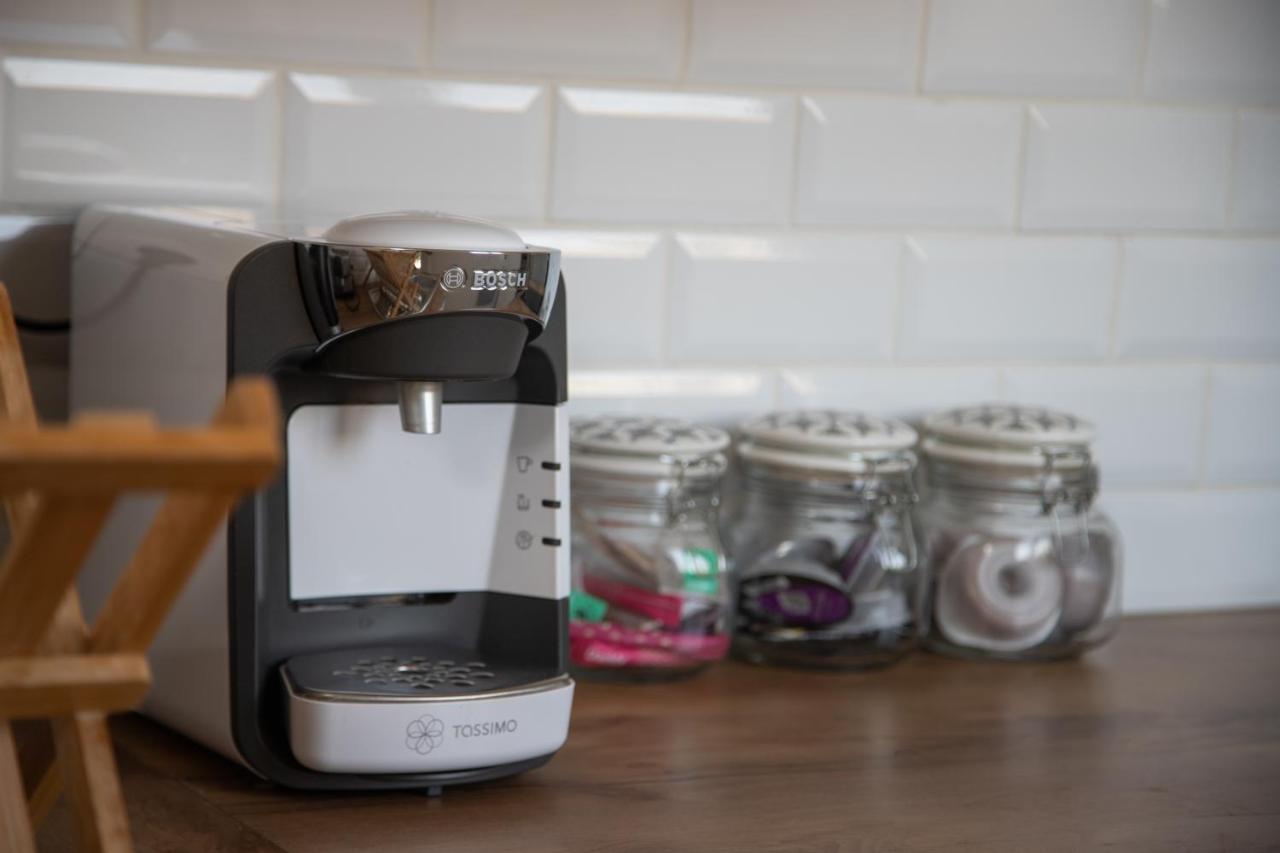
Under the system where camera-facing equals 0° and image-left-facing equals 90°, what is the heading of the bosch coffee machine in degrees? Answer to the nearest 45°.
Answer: approximately 315°

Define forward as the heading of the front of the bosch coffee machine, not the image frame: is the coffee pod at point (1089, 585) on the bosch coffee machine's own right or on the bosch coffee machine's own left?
on the bosch coffee machine's own left
